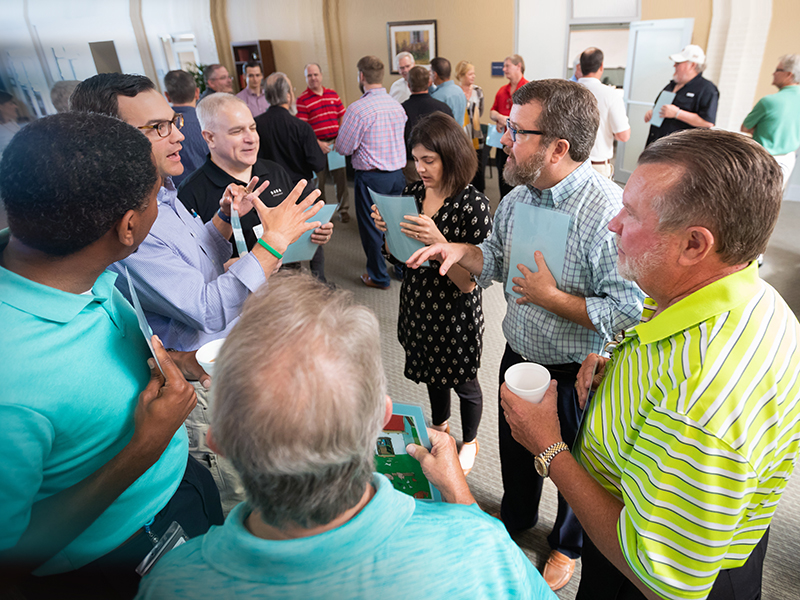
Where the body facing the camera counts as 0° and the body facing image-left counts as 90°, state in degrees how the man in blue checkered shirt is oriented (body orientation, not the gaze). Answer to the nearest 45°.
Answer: approximately 45°

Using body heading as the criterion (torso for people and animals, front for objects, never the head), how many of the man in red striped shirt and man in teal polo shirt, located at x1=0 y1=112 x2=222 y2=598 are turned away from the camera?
0

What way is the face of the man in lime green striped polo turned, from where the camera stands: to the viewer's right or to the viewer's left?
to the viewer's left

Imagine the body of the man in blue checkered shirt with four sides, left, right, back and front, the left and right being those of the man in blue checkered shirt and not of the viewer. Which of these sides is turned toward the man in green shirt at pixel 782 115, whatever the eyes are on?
back

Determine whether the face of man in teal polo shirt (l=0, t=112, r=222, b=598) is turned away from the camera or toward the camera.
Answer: away from the camera

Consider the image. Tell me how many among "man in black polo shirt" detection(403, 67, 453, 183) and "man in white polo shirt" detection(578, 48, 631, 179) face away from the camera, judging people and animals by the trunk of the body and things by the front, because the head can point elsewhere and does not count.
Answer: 2

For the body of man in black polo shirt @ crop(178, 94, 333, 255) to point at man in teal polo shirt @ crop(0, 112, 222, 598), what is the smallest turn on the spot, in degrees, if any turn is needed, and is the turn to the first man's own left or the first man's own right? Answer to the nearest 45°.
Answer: approximately 45° to the first man's own right

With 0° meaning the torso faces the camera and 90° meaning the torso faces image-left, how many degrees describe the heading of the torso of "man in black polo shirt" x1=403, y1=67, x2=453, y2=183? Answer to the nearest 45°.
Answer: approximately 180°

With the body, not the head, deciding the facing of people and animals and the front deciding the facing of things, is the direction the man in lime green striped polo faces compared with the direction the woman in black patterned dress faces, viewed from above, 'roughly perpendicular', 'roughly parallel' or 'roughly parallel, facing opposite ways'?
roughly perpendicular

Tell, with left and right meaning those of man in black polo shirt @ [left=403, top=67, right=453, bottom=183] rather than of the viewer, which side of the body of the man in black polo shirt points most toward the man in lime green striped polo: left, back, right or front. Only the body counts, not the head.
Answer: back

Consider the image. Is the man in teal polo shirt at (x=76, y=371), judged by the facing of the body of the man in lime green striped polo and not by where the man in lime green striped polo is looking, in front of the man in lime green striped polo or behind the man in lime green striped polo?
in front

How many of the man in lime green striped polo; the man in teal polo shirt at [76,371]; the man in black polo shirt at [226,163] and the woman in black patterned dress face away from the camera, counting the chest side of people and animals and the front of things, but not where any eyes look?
0

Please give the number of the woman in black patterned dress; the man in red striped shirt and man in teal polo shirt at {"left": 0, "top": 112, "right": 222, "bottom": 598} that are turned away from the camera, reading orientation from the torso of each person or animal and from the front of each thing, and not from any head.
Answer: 0

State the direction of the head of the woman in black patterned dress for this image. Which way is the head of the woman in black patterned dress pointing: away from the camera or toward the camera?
toward the camera

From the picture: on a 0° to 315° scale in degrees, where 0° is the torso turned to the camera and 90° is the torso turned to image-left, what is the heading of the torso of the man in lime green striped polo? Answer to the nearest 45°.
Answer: approximately 90°

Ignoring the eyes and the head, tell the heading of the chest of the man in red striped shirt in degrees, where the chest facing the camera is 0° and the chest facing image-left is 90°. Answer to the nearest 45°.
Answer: approximately 0°
